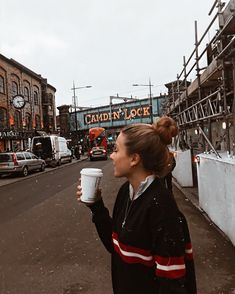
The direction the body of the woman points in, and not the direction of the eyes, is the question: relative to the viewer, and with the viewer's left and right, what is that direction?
facing the viewer and to the left of the viewer

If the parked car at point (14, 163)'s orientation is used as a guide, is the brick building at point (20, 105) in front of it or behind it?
in front

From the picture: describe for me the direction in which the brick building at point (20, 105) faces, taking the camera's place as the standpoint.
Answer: facing the viewer and to the right of the viewer

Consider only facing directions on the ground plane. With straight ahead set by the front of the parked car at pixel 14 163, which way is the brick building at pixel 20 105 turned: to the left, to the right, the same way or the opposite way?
to the right

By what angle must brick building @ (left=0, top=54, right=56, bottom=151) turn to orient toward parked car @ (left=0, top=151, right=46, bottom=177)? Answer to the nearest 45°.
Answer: approximately 45° to its right

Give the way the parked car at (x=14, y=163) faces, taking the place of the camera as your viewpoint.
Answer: facing away from the viewer and to the right of the viewer

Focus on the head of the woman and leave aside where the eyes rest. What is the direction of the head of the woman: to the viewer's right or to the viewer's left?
to the viewer's left

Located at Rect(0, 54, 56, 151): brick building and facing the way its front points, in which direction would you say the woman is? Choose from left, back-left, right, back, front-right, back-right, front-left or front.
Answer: front-right

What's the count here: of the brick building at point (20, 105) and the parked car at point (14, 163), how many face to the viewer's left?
0

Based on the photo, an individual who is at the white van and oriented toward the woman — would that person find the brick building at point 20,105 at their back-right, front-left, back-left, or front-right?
back-right

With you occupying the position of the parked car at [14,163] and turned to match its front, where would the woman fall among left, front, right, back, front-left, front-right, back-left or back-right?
back-right

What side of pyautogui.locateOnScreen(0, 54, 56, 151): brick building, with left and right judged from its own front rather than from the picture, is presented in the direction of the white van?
front

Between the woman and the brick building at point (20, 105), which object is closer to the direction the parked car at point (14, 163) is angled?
the brick building

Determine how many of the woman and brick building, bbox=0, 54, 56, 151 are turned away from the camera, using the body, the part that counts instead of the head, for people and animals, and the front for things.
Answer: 0
